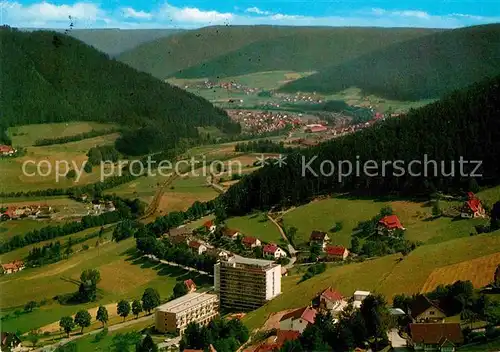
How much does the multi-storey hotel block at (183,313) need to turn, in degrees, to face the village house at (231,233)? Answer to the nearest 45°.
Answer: approximately 135° to its left

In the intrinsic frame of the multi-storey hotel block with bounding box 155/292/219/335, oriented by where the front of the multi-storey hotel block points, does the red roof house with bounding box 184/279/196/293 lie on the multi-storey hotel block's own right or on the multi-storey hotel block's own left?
on the multi-storey hotel block's own left

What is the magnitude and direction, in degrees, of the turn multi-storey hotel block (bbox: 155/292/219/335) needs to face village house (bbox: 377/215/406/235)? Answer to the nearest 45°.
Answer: approximately 90° to its left

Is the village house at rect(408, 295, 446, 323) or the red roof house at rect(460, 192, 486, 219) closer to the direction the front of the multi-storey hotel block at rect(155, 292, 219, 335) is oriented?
the village house

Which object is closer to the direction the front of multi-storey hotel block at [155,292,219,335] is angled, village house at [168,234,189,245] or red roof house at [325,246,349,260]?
the red roof house

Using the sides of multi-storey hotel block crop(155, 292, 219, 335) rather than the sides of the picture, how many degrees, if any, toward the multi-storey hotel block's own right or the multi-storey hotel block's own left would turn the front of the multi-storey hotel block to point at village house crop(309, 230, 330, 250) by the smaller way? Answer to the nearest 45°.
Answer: approximately 90° to the multi-storey hotel block's own left

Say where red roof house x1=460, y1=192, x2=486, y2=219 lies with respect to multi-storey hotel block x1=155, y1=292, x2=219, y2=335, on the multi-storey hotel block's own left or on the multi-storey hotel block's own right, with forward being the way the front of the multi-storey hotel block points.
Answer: on the multi-storey hotel block's own left

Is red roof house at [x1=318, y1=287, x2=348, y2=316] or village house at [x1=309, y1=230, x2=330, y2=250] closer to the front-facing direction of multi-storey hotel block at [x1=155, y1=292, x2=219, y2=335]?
the red roof house

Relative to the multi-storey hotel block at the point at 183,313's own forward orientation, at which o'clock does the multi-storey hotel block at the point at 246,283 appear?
the multi-storey hotel block at the point at 246,283 is roughly at 9 o'clock from the multi-storey hotel block at the point at 183,313.
